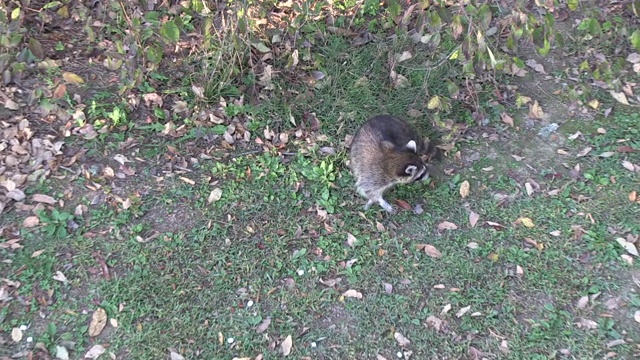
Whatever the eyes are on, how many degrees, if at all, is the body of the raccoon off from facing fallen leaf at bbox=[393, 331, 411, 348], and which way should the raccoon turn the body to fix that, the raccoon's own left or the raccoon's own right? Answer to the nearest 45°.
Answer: approximately 90° to the raccoon's own right

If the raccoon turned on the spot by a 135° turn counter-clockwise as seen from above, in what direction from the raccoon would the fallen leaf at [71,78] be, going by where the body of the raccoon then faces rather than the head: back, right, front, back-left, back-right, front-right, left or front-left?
front-left

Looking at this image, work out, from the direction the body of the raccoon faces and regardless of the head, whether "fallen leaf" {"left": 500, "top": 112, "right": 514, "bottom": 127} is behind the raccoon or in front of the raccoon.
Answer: in front

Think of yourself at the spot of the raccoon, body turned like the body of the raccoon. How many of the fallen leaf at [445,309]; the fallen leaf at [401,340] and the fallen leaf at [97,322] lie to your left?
0

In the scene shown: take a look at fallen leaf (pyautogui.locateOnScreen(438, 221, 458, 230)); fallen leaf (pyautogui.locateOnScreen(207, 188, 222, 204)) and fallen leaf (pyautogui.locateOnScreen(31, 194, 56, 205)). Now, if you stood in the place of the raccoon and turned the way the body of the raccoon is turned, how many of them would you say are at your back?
2

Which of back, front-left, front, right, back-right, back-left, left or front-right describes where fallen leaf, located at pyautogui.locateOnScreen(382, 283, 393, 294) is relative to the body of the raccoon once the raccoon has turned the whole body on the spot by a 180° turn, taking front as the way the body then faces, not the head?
left

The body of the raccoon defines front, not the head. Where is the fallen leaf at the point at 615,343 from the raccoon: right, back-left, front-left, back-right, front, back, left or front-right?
front-right

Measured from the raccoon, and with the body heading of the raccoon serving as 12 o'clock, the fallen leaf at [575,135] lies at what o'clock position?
The fallen leaf is roughly at 11 o'clock from the raccoon.

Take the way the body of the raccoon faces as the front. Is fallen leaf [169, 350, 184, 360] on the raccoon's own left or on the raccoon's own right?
on the raccoon's own right

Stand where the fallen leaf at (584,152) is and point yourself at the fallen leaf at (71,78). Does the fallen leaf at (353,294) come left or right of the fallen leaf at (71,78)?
left

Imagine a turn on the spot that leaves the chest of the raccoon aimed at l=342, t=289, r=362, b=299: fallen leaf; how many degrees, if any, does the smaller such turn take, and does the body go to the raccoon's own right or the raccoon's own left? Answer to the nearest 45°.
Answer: approximately 90° to the raccoon's own right

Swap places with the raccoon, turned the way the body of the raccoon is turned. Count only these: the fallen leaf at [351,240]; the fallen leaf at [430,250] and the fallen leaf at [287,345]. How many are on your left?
0

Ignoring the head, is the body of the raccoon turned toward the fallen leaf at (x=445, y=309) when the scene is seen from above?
no

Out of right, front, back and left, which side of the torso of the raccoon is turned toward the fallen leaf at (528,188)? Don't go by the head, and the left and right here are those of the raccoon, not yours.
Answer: front

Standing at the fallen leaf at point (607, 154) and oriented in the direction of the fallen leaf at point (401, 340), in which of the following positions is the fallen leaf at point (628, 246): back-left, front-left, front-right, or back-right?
front-left

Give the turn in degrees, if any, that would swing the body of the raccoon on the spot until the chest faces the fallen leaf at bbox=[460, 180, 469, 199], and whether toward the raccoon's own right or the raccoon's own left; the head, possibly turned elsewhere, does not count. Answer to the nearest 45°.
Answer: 0° — it already faces it

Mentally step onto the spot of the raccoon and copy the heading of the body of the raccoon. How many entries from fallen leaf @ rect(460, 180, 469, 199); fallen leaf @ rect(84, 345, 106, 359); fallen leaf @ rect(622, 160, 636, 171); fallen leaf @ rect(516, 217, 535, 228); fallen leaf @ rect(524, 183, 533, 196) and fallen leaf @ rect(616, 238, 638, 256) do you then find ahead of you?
5

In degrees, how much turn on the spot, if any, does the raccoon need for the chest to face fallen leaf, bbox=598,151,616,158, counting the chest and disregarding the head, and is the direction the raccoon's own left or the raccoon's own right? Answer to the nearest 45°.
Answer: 0° — it already faces it

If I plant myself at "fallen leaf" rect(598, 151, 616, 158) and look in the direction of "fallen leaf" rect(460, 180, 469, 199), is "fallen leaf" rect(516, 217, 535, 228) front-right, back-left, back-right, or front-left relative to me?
front-left

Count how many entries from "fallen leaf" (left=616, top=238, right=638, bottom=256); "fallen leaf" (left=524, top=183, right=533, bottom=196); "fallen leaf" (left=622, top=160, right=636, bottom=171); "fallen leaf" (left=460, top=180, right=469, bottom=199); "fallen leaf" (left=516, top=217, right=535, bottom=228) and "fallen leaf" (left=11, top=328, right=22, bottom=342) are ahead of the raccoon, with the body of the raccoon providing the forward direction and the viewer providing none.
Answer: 5

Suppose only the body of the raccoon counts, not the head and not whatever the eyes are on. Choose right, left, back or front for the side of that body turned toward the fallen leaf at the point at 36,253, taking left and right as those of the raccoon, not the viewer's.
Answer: back

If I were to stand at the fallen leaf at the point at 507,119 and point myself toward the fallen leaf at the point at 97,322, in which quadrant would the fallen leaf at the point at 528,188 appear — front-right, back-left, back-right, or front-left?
front-left

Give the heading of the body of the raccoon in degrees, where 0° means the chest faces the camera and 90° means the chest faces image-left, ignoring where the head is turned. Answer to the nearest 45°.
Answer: approximately 270°
